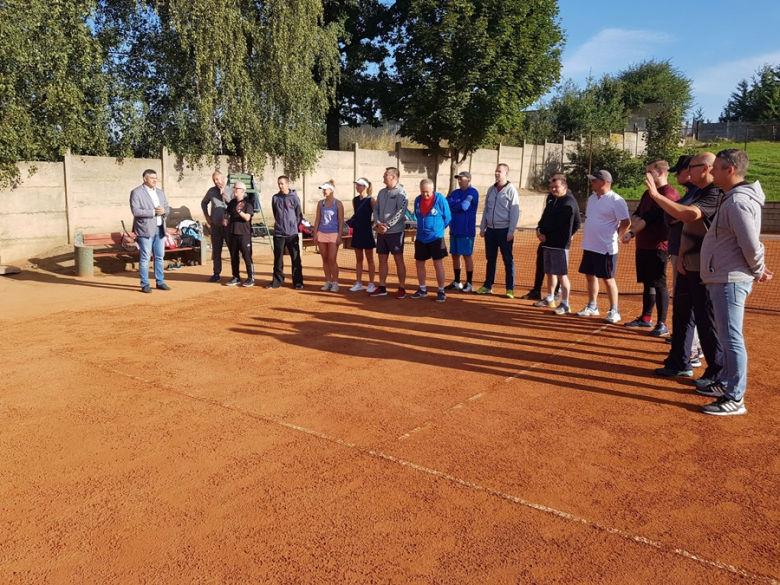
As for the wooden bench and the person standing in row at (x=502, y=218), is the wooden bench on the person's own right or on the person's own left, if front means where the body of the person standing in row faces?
on the person's own right

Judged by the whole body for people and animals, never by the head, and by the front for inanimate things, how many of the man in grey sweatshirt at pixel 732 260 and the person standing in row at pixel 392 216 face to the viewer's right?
0

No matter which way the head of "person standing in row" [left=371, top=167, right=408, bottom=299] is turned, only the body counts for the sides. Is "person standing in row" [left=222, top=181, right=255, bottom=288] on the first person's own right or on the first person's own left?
on the first person's own right

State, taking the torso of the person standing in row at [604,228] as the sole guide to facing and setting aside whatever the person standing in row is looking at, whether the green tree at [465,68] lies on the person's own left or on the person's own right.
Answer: on the person's own right

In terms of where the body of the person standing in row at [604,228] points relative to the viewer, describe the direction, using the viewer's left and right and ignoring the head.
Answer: facing the viewer and to the left of the viewer

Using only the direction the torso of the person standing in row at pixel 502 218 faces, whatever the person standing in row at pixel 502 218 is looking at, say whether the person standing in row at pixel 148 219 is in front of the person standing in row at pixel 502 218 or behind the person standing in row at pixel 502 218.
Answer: in front

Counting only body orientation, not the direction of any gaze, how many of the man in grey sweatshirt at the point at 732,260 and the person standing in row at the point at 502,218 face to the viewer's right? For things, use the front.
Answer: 0

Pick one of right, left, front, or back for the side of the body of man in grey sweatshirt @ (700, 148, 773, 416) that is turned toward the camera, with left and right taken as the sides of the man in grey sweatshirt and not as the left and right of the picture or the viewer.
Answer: left

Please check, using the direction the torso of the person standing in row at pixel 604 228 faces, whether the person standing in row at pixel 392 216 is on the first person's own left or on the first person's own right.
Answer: on the first person's own right

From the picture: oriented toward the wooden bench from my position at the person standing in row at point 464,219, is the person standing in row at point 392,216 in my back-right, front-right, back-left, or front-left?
front-left

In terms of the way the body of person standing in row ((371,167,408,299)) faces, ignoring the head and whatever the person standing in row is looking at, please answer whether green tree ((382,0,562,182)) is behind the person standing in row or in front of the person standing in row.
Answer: behind
